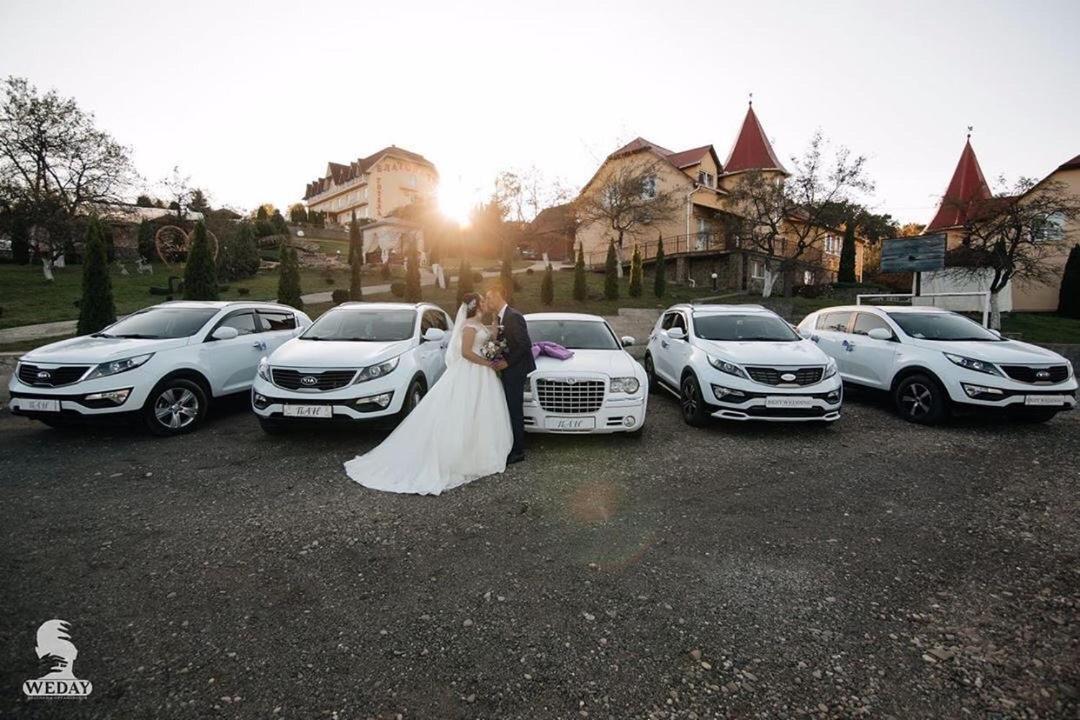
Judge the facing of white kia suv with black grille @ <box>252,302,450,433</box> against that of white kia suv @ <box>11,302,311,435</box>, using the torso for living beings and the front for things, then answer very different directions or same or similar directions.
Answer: same or similar directions

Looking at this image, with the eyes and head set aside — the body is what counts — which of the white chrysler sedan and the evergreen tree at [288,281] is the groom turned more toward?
the evergreen tree

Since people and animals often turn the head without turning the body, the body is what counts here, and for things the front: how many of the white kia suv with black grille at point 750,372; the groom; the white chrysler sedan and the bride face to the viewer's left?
1

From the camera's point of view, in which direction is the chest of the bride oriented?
to the viewer's right

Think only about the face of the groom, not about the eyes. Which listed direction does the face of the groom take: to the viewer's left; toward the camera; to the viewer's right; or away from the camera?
to the viewer's left

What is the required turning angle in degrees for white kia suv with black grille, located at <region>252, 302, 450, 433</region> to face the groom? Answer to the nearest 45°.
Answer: approximately 90° to its left

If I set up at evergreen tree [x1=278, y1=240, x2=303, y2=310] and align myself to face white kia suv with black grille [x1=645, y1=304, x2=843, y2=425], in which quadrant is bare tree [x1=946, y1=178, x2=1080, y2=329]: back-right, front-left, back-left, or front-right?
front-left

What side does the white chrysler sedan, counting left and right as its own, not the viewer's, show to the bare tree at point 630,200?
back

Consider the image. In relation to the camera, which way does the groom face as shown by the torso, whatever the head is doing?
to the viewer's left

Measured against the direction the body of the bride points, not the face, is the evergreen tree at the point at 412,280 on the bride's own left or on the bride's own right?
on the bride's own left

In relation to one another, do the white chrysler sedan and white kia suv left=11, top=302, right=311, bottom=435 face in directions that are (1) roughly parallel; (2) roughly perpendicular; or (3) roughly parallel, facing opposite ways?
roughly parallel

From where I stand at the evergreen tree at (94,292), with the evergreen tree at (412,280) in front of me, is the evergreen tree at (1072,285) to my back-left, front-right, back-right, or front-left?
front-right

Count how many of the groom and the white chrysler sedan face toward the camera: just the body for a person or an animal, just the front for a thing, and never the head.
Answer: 1

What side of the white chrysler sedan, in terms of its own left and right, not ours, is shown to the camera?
front

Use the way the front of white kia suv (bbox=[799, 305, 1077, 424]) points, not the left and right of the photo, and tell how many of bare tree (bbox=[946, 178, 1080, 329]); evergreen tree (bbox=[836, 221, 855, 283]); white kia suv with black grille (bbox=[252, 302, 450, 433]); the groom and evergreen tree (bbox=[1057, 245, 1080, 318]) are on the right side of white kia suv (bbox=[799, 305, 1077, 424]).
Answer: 2

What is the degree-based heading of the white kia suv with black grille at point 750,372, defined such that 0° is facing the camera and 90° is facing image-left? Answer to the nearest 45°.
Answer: approximately 315°
